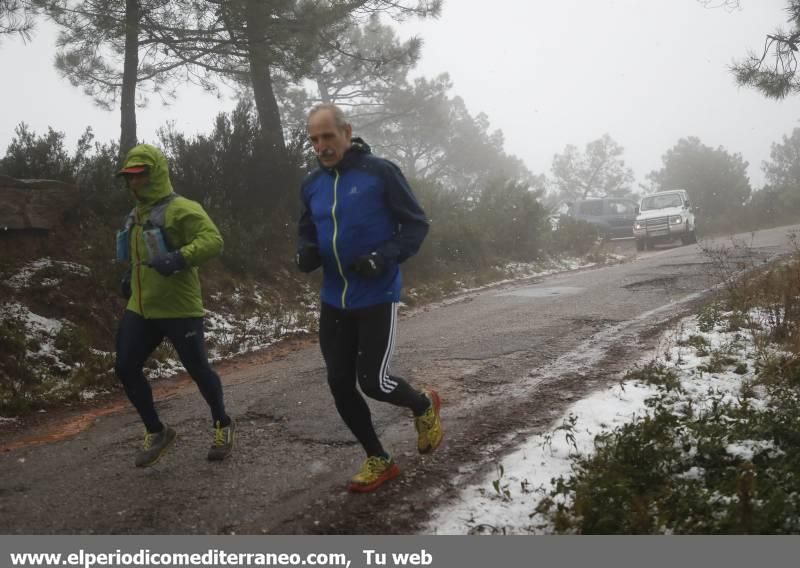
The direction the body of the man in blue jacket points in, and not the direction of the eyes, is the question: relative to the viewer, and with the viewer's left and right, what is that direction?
facing the viewer and to the left of the viewer

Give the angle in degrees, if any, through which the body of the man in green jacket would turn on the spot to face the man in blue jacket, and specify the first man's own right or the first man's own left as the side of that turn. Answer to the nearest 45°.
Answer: approximately 90° to the first man's own left

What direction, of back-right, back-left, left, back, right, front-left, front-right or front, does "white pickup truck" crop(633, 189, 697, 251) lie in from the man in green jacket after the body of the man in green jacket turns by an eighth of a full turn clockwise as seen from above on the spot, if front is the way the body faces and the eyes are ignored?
back-right

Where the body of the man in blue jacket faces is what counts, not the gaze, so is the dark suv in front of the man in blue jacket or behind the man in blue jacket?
behind

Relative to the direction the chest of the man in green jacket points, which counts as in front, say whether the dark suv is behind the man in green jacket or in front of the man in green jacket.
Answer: behind

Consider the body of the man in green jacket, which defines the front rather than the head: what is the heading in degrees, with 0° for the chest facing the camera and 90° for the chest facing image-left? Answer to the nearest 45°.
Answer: approximately 45°

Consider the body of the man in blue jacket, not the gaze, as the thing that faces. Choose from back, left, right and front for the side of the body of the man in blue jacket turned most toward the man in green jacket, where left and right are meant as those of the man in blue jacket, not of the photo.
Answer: right

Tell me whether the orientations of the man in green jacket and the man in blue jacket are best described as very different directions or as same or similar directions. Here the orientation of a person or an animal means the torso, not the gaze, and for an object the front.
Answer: same or similar directions

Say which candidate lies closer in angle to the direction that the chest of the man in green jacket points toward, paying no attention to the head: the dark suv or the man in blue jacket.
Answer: the man in blue jacket

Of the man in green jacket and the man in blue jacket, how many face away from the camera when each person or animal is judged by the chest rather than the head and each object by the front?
0

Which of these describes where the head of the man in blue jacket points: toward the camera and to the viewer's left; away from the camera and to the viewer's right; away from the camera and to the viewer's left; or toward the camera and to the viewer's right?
toward the camera and to the viewer's left
